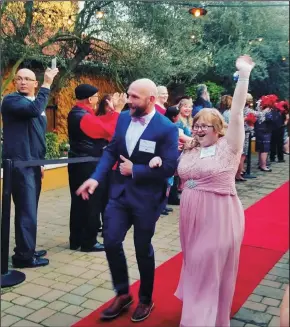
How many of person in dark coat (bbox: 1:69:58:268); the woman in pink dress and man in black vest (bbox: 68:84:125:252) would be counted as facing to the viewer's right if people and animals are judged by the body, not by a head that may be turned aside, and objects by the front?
2

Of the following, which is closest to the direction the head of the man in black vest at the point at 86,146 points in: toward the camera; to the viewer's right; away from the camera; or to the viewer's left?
to the viewer's right

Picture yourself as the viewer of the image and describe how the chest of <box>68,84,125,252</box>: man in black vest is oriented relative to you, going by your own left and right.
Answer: facing to the right of the viewer

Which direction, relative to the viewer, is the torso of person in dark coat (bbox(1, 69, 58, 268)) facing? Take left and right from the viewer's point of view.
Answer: facing to the right of the viewer

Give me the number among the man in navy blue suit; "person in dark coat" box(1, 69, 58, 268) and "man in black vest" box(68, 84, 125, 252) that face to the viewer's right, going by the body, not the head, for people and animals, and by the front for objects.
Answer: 2

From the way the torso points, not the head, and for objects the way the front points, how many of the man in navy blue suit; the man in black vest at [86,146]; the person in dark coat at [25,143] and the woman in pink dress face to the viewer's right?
2

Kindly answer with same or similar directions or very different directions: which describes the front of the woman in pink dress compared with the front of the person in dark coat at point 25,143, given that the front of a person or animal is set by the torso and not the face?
very different directions

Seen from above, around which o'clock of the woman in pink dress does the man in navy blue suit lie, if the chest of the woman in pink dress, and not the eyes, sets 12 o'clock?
The man in navy blue suit is roughly at 2 o'clock from the woman in pink dress.

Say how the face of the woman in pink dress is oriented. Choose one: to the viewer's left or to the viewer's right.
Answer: to the viewer's left

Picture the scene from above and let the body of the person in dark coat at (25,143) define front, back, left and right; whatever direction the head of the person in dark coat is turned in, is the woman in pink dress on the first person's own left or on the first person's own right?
on the first person's own right

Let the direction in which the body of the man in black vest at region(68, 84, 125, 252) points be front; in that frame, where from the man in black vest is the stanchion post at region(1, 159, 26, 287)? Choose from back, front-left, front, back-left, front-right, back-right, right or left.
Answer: back-right

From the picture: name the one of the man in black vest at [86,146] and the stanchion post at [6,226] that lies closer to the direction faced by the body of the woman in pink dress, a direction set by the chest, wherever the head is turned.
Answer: the stanchion post
